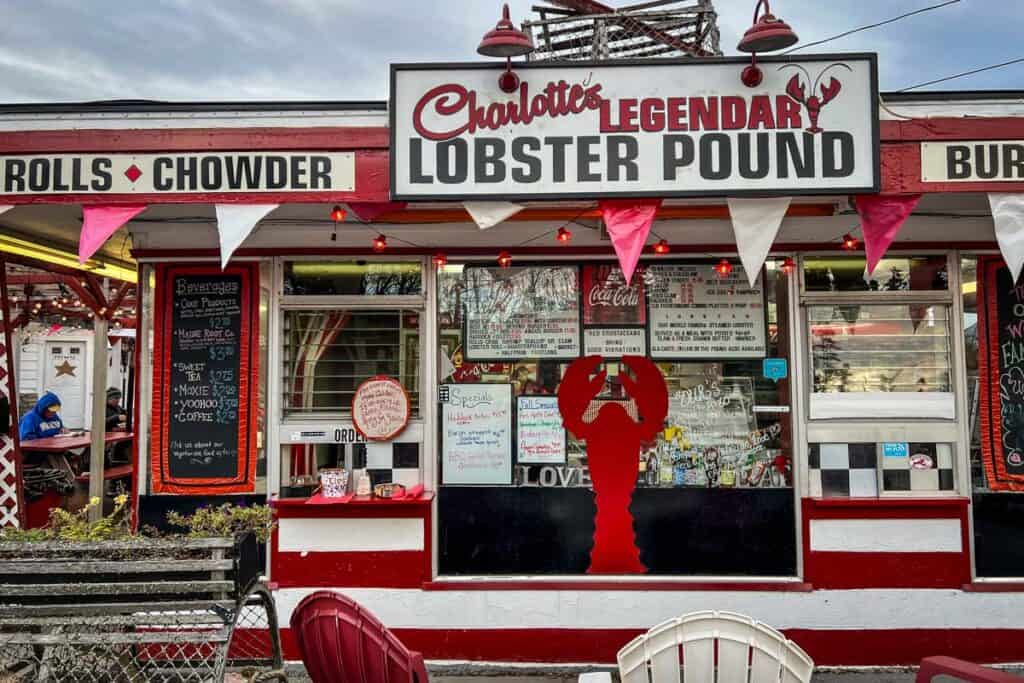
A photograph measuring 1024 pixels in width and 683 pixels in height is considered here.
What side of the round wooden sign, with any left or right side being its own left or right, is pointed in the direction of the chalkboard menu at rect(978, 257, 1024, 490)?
left

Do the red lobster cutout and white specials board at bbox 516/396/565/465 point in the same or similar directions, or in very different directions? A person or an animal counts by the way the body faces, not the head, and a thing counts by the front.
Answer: same or similar directions

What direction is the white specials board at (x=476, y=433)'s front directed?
toward the camera

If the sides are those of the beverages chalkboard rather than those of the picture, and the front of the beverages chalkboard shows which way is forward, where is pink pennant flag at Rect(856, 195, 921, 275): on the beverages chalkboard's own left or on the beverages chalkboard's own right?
on the beverages chalkboard's own left

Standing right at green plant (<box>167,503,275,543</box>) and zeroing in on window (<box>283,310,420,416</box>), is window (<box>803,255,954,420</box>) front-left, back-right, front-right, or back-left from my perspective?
front-right

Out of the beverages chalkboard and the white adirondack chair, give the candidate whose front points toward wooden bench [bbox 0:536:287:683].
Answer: the beverages chalkboard

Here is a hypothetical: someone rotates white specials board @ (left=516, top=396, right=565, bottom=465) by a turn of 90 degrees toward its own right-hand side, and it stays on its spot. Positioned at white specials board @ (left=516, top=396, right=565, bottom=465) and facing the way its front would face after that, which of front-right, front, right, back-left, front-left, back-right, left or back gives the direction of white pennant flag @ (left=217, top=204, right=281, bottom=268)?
front-left

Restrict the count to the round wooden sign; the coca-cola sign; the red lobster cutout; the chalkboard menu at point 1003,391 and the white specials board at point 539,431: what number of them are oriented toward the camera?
5

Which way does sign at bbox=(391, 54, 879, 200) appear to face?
toward the camera

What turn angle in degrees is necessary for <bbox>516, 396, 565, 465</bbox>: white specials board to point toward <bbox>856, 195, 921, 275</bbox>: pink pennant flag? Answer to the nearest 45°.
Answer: approximately 45° to its left

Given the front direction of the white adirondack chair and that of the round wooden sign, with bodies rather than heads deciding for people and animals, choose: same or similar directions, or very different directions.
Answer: very different directions

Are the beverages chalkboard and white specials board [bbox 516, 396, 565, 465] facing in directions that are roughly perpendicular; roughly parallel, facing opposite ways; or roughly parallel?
roughly parallel

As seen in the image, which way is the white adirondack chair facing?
away from the camera

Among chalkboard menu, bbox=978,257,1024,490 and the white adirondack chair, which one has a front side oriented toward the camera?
the chalkboard menu

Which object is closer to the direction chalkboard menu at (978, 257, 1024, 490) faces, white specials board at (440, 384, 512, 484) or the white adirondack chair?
the white adirondack chair
